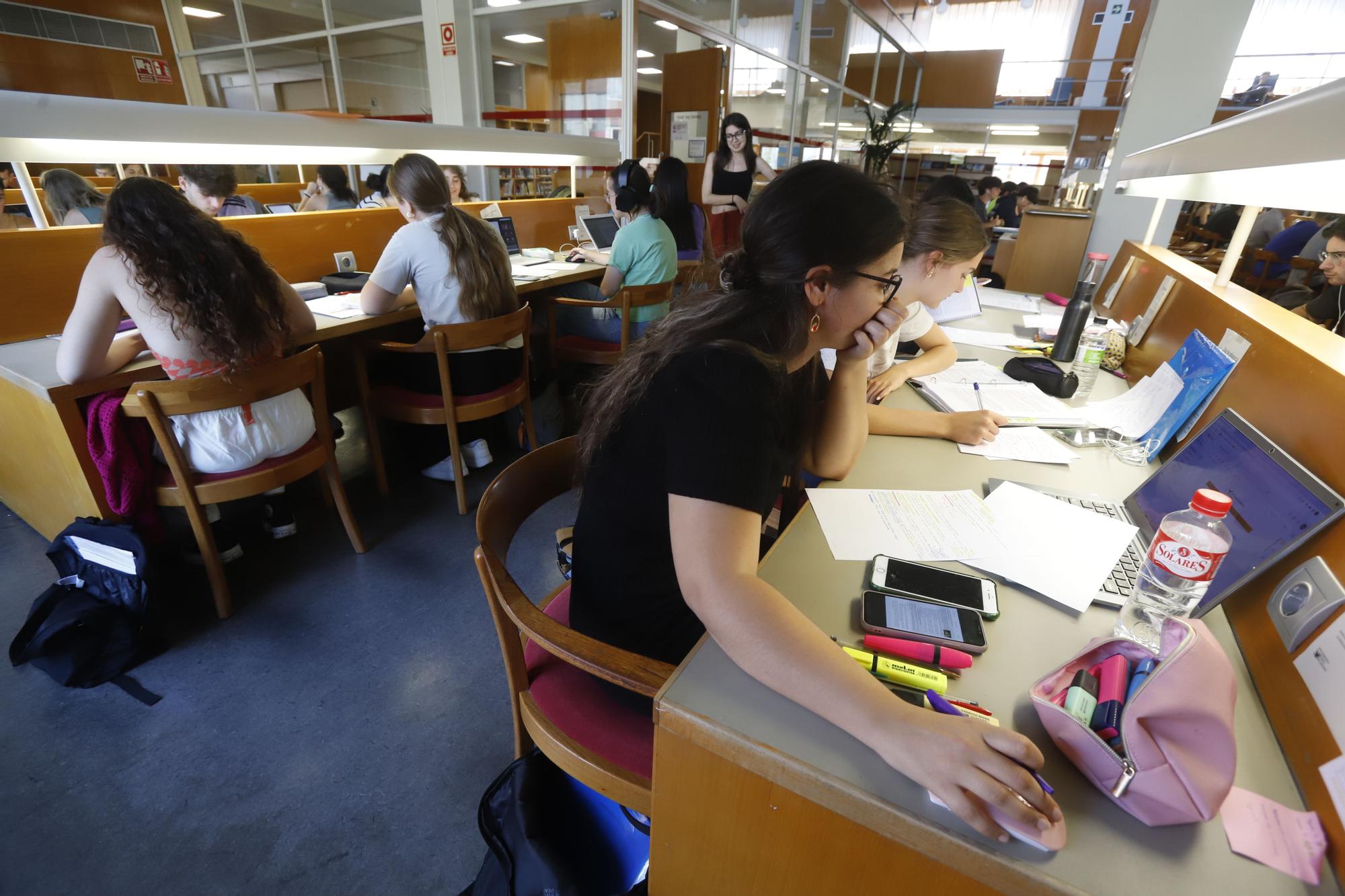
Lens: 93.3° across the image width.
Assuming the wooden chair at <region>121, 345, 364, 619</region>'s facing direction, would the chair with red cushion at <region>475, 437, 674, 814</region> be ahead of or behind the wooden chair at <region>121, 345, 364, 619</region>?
behind

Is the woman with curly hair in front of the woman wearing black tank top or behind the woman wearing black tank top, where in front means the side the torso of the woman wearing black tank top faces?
in front

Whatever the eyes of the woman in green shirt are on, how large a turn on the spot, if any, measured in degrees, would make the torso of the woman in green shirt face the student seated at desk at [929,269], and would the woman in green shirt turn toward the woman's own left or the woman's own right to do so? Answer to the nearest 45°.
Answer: approximately 180°

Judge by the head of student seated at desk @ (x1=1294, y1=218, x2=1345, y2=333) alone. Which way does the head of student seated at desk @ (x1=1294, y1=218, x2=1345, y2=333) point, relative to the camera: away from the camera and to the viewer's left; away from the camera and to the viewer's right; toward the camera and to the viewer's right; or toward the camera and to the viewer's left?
toward the camera and to the viewer's left

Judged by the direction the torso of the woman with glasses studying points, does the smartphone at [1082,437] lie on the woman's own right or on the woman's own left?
on the woman's own left

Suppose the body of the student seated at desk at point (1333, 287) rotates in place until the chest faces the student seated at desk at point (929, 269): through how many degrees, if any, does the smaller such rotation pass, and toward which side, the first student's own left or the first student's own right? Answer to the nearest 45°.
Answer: approximately 45° to the first student's own left

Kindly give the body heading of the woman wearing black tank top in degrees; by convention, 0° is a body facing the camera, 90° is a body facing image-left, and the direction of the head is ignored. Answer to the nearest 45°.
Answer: approximately 0°

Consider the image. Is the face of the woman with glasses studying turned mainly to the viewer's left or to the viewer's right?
to the viewer's right

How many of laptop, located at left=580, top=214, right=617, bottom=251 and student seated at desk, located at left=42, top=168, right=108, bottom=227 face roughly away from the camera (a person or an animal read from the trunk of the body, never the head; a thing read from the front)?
1

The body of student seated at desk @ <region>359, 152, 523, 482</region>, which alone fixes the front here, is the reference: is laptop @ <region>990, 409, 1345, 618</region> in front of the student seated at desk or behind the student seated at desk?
behind

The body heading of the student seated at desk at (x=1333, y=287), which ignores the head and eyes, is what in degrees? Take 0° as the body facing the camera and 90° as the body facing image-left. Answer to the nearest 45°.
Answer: approximately 45°

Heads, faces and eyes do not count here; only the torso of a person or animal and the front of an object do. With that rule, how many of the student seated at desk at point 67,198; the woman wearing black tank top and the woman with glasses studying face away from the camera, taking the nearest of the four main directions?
1

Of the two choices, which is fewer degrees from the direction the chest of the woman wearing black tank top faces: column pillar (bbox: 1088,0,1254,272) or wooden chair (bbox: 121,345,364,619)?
the wooden chair

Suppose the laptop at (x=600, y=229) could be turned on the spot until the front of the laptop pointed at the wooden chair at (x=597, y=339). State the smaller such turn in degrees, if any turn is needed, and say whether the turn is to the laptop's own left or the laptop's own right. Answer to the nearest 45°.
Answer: approximately 45° to the laptop's own right
